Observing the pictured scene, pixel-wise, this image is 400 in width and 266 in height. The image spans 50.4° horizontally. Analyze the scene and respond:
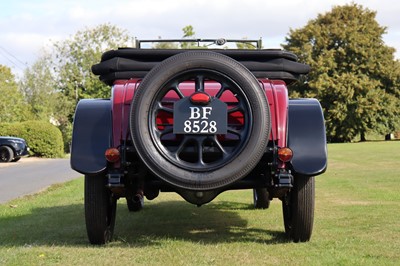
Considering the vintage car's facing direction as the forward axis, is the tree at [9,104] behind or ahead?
ahead

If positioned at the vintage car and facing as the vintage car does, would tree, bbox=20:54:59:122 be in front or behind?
in front

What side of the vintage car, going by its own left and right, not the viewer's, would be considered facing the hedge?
front

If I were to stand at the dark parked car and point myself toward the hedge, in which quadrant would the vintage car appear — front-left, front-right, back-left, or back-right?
back-right

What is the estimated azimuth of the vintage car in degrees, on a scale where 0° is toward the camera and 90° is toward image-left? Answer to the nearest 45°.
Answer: approximately 180°
